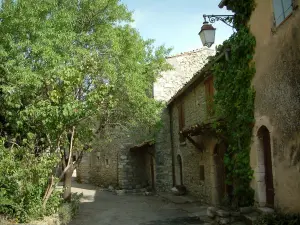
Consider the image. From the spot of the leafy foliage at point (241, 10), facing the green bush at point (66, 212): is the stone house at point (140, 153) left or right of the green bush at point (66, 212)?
right

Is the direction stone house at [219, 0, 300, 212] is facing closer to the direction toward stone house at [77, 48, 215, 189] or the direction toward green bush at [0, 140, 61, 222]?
the green bush

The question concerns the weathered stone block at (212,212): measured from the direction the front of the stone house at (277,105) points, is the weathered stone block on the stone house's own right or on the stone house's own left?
on the stone house's own right

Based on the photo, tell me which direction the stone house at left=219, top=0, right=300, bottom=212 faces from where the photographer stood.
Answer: facing the viewer and to the left of the viewer

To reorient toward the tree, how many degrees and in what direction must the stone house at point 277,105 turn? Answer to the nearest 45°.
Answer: approximately 45° to its right

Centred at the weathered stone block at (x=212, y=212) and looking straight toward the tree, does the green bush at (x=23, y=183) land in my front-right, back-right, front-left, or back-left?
front-left

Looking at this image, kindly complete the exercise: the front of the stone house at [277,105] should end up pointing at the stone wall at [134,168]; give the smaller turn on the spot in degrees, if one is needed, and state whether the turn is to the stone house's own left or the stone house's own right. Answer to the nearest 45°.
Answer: approximately 90° to the stone house's own right
